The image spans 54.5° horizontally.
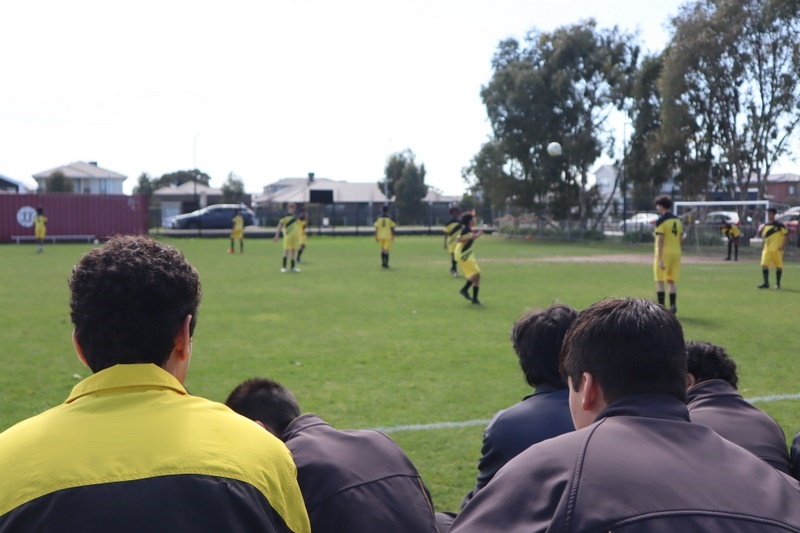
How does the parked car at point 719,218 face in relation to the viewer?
to the viewer's left

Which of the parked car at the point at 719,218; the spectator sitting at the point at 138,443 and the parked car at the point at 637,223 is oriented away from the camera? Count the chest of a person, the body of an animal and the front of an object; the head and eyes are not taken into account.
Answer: the spectator sitting

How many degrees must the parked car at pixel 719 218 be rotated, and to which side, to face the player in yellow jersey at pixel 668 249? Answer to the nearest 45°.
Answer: approximately 90° to its left

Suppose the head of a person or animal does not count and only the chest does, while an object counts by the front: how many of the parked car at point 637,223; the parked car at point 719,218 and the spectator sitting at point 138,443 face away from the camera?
1

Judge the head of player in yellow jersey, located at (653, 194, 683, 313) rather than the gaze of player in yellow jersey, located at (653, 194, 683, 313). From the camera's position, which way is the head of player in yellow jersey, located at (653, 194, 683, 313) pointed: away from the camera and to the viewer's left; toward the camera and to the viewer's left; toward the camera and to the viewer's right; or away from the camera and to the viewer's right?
away from the camera and to the viewer's left

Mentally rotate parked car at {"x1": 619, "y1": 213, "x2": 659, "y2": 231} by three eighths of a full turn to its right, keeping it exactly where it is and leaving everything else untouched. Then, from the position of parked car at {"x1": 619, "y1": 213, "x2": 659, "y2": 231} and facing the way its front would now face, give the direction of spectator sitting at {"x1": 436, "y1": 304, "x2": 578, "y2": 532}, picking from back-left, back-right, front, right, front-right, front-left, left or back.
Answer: back-right

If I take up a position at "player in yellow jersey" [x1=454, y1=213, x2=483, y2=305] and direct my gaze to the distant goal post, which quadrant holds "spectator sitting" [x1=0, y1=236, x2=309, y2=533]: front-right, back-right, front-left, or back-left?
back-right

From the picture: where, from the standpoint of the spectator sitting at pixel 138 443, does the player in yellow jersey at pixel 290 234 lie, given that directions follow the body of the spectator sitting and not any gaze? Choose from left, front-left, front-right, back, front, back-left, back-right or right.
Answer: front

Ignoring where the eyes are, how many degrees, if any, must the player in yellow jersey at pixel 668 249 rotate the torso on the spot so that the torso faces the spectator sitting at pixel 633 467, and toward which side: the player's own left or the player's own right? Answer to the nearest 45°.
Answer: approximately 135° to the player's own left

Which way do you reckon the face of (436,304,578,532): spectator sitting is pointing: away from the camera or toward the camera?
away from the camera

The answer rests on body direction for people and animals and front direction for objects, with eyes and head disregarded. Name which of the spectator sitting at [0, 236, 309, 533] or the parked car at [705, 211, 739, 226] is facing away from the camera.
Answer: the spectator sitting

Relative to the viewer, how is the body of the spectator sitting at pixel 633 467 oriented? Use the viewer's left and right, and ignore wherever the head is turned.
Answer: facing away from the viewer and to the left of the viewer

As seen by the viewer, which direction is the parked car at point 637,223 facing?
to the viewer's left

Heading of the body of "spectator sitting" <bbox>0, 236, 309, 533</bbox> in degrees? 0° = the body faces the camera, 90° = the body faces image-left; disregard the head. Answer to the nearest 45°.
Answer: approximately 180°

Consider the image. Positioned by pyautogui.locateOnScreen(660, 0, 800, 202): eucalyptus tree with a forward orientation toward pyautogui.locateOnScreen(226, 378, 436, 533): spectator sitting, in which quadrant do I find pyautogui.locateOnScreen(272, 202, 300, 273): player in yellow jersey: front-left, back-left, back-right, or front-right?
front-right
